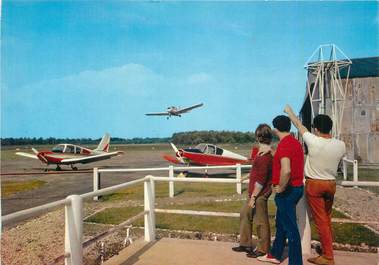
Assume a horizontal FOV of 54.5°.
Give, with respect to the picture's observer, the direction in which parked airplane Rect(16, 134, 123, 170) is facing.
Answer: facing the viewer and to the left of the viewer

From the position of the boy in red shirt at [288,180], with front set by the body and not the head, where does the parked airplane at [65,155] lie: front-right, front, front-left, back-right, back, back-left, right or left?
front

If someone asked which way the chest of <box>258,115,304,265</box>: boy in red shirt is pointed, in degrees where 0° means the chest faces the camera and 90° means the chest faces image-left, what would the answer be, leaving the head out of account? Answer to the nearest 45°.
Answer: approximately 135°

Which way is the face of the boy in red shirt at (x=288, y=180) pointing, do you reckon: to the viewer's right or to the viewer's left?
to the viewer's left

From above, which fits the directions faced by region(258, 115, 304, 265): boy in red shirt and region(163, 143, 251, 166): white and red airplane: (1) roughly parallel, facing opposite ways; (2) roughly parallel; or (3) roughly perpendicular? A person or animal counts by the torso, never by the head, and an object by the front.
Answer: roughly perpendicular
